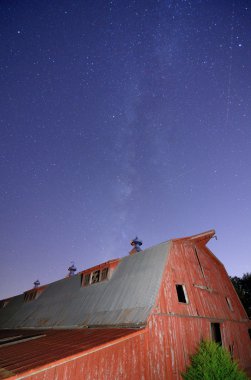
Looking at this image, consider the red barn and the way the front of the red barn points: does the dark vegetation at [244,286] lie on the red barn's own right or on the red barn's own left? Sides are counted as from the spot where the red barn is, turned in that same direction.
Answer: on the red barn's own left

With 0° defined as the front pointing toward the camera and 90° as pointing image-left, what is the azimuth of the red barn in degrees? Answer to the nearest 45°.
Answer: approximately 315°
